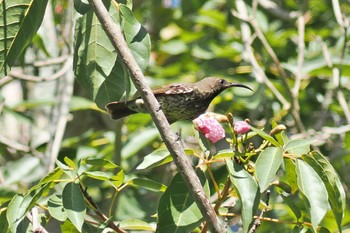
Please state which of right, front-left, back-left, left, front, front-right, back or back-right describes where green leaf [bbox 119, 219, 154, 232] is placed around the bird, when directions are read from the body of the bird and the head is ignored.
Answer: right

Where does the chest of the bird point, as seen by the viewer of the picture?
to the viewer's right

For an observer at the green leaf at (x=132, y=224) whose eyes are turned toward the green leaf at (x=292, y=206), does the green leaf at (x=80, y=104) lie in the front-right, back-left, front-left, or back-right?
back-left

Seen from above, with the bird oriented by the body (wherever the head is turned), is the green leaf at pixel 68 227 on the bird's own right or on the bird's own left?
on the bird's own right

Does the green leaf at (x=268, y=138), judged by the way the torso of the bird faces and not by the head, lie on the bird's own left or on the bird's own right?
on the bird's own right

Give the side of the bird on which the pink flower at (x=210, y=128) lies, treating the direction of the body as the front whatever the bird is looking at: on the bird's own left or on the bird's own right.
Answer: on the bird's own right

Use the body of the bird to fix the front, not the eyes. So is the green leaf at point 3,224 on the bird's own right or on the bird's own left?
on the bird's own right
